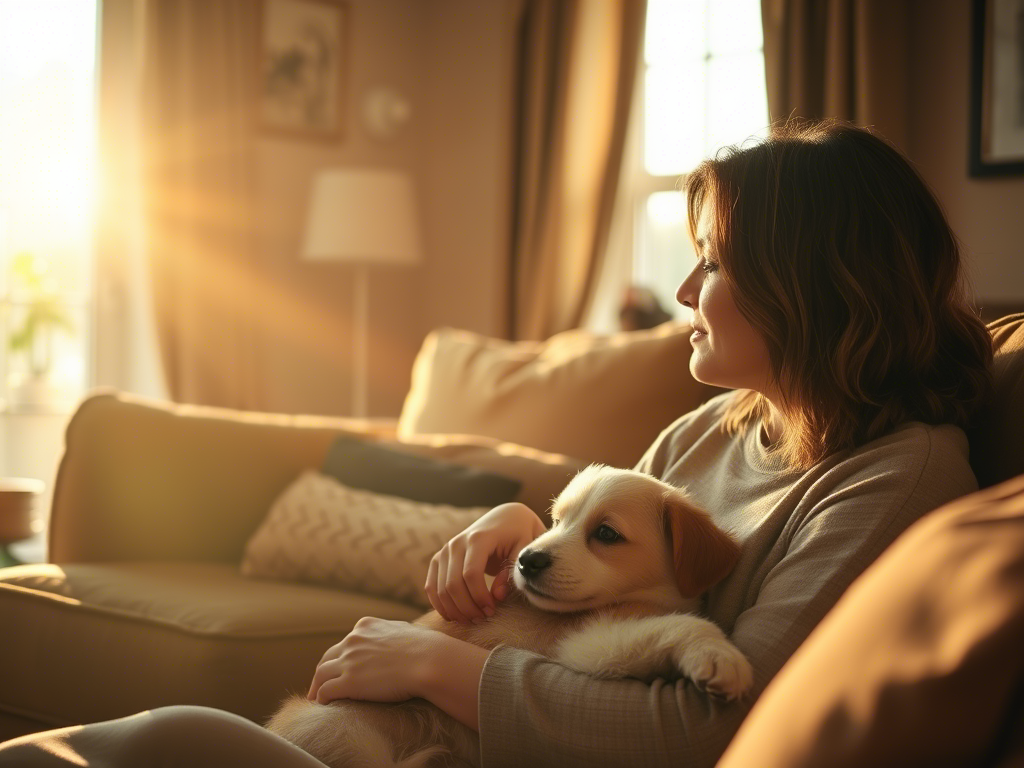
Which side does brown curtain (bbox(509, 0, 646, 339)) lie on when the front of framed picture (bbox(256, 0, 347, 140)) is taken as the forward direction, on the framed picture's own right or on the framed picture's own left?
on the framed picture's own left

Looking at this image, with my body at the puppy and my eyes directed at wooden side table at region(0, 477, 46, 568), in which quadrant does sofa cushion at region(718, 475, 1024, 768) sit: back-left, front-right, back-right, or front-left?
back-left

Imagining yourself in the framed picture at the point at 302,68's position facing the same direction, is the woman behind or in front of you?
in front

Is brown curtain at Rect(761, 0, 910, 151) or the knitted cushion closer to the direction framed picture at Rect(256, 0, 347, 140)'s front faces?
the knitted cushion

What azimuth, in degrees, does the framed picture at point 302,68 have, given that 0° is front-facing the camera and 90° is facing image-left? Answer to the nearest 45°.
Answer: approximately 0°

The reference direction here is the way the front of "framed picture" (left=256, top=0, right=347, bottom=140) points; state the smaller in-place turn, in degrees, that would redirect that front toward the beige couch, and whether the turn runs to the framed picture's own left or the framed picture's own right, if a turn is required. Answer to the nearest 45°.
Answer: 0° — it already faces it

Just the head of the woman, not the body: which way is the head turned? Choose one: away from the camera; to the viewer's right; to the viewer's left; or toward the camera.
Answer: to the viewer's left

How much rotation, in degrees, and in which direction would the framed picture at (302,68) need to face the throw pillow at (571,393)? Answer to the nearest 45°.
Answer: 0° — it already faces it

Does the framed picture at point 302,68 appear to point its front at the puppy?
yes
